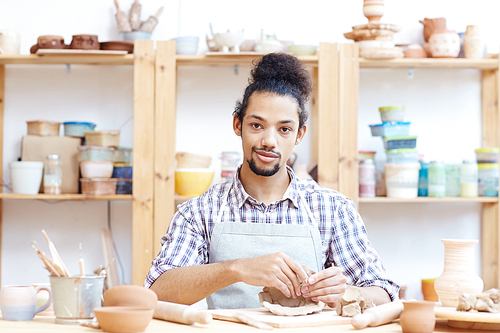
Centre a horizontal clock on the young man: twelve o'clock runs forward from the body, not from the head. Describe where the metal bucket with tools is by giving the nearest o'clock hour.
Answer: The metal bucket with tools is roughly at 1 o'clock from the young man.

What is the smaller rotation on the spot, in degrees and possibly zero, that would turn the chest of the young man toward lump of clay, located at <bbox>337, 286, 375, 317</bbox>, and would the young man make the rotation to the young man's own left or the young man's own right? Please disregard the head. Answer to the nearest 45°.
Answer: approximately 45° to the young man's own left

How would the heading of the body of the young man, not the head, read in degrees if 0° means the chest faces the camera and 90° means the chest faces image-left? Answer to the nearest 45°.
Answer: approximately 0°

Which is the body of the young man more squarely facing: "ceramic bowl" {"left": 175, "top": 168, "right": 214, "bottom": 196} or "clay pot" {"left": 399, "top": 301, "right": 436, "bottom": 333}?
the clay pot

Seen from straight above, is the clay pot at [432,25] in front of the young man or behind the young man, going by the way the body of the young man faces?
behind

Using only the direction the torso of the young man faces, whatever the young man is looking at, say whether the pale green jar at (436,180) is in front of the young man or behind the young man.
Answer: behind

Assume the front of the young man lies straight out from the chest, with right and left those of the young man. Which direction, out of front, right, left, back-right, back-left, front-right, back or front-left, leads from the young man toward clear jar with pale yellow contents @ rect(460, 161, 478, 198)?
back-left

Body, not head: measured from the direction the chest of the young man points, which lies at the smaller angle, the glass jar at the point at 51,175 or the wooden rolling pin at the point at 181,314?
the wooden rolling pin

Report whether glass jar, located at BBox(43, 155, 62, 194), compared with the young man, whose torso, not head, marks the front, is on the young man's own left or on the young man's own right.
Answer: on the young man's own right
